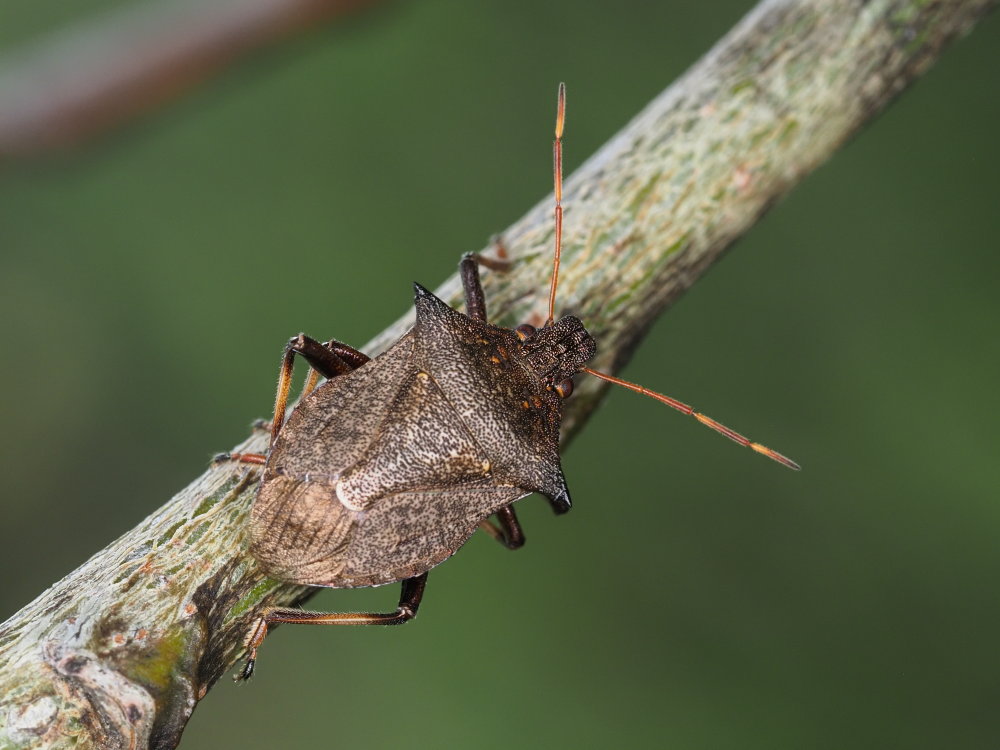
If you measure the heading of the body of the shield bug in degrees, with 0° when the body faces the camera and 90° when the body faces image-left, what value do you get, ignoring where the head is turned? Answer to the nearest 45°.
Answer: approximately 225°
